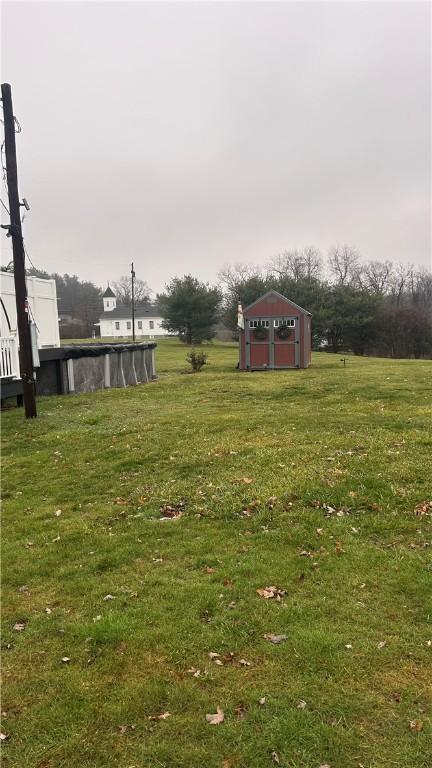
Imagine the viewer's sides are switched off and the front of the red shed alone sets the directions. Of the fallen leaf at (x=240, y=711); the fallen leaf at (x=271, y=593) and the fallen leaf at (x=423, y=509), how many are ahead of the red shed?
3

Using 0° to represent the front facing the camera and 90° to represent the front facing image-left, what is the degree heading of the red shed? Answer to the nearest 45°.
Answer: approximately 0°

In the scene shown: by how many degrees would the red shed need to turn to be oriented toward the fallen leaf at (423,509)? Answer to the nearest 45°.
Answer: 0° — it already faces it

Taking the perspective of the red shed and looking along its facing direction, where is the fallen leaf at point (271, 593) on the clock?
The fallen leaf is roughly at 12 o'clock from the red shed.

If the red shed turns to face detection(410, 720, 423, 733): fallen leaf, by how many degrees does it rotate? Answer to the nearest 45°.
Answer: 0° — it already faces it

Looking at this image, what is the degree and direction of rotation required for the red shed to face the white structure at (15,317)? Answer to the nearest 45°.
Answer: approximately 45° to its right

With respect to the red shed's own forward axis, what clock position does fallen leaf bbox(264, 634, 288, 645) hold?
The fallen leaf is roughly at 12 o'clock from the red shed.

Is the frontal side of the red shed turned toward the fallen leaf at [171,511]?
yes

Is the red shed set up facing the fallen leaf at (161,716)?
yes

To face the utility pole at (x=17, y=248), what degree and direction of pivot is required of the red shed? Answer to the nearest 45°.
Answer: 0° — it already faces it
